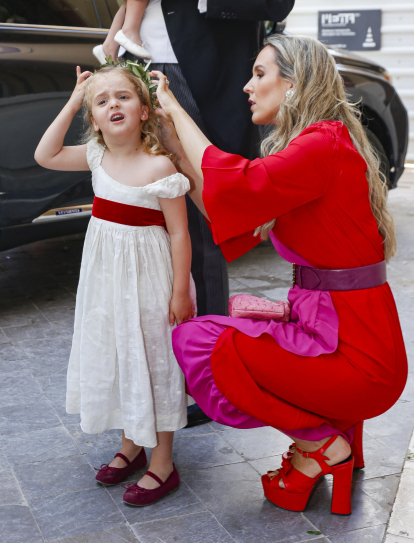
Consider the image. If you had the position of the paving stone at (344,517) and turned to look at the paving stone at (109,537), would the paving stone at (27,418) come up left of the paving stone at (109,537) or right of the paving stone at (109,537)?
right

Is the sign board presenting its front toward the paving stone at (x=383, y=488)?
yes

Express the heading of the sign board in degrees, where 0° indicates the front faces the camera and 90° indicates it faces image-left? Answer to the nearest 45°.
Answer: approximately 0°

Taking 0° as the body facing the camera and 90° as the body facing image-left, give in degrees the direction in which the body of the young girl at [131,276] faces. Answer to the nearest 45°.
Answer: approximately 45°

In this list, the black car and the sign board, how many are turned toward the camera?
1

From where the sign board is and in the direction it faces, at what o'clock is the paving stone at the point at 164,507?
The paving stone is roughly at 12 o'clock from the sign board.
